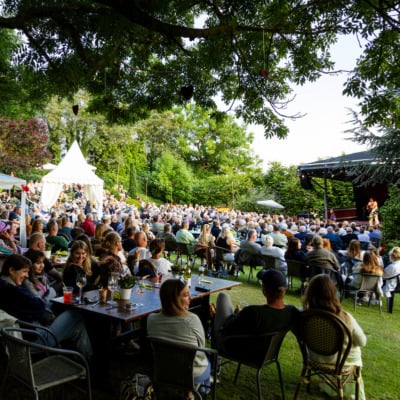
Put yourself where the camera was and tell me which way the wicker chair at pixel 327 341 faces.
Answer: facing away from the viewer and to the right of the viewer

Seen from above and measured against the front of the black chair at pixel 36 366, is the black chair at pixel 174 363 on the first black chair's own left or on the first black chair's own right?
on the first black chair's own right

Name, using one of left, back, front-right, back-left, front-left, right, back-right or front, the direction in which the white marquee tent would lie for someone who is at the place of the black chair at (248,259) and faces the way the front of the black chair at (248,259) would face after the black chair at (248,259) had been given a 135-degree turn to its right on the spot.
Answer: back-right

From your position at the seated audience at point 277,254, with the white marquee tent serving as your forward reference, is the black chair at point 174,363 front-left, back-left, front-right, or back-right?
back-left

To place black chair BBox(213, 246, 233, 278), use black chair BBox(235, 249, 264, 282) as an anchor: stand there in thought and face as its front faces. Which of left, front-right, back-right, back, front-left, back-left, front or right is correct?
left

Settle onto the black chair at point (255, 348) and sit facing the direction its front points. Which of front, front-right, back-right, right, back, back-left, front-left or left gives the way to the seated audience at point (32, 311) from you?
front-left

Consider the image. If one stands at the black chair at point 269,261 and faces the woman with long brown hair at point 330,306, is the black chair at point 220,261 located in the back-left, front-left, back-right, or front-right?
back-right

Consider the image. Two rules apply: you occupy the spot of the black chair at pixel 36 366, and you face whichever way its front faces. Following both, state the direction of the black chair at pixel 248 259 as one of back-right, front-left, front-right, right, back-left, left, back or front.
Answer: front

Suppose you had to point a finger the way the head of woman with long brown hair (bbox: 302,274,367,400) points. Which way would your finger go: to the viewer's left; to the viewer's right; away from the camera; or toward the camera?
away from the camera

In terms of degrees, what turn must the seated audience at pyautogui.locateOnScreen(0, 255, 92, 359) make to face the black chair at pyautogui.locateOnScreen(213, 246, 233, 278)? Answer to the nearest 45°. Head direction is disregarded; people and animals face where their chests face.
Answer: approximately 45° to their left

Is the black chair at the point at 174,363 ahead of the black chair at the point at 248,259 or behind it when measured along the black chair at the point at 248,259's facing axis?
behind
